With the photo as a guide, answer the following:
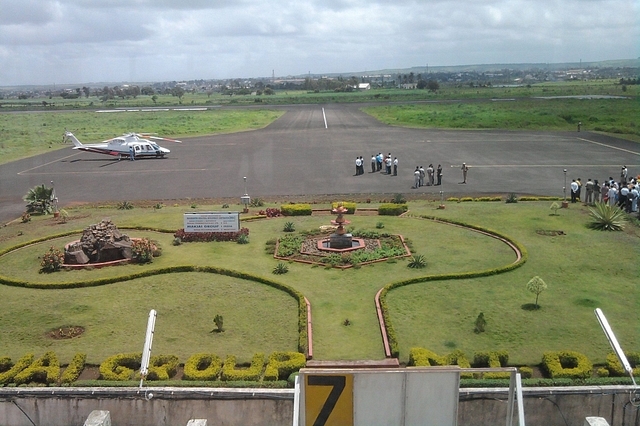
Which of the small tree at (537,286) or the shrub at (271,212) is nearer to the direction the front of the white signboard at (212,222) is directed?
the small tree

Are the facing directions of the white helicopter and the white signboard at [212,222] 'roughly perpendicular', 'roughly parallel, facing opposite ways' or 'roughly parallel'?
roughly perpendicular

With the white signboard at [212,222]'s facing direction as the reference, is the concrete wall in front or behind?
in front

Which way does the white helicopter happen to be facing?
to the viewer's right

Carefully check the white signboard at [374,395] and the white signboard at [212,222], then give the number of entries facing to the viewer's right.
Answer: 0

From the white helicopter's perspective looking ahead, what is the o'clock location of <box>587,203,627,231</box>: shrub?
The shrub is roughly at 2 o'clock from the white helicopter.

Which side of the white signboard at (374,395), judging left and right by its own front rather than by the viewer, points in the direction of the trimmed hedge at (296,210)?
back

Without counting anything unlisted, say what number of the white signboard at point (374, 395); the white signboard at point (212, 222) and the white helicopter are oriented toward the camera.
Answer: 2

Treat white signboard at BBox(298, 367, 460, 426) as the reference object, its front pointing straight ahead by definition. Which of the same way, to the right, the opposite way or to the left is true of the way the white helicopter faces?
to the left

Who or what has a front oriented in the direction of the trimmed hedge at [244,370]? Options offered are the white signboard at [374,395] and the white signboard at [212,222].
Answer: the white signboard at [212,222]

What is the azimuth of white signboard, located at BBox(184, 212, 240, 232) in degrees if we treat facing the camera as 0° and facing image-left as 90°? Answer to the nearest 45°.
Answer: approximately 0°

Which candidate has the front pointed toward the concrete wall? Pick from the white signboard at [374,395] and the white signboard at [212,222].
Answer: the white signboard at [212,222]

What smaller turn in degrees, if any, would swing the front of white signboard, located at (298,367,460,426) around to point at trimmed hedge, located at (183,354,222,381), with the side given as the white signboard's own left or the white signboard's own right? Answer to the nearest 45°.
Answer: approximately 135° to the white signboard's own right

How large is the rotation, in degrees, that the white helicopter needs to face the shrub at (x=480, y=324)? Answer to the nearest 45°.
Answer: approximately 90° to its right

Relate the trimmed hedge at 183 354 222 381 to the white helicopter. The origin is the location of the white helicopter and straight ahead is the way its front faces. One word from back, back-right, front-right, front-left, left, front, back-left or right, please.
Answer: right

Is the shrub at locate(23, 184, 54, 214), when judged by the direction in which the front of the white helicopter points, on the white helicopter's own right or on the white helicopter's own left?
on the white helicopter's own right
